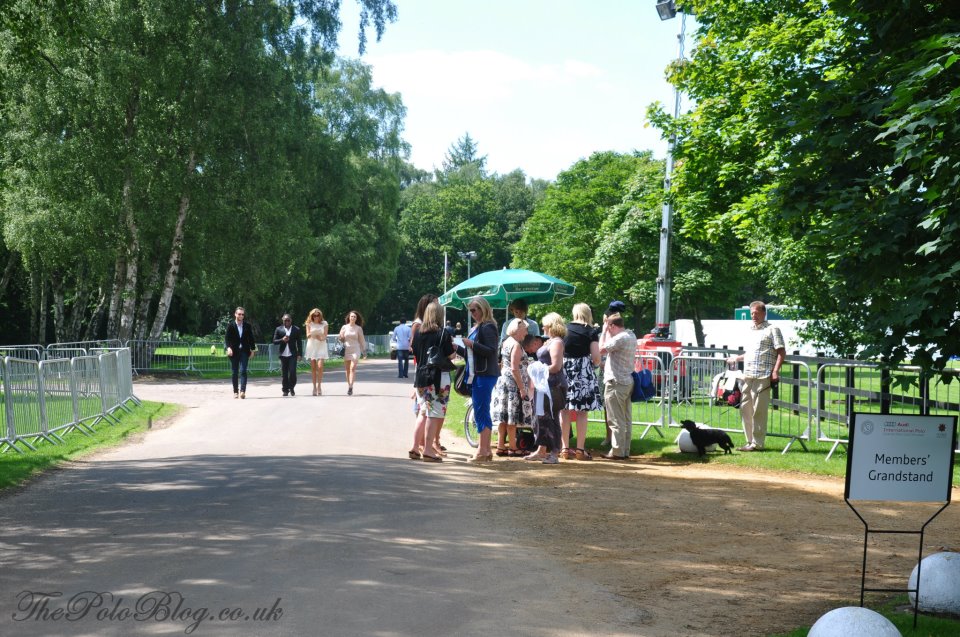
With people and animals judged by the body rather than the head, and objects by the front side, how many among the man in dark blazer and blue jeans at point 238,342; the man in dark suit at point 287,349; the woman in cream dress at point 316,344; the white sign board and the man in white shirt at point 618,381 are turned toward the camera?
4

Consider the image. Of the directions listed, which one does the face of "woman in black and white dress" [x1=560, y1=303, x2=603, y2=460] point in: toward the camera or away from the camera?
away from the camera

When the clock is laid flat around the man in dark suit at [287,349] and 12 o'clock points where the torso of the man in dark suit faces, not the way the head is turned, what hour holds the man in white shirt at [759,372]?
The man in white shirt is roughly at 11 o'clock from the man in dark suit.

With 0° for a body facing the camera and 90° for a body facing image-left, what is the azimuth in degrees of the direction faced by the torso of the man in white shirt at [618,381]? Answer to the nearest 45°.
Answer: approximately 90°

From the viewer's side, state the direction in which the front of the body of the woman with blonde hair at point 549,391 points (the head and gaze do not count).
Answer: to the viewer's left

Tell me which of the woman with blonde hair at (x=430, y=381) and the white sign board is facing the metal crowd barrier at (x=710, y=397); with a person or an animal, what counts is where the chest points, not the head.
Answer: the woman with blonde hair

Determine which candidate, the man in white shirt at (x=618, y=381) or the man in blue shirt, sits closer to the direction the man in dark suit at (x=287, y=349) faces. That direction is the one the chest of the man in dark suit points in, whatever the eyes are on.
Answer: the man in white shirt

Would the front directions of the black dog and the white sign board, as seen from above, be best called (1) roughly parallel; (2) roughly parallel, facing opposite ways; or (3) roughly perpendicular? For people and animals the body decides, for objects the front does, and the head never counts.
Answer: roughly perpendicular
